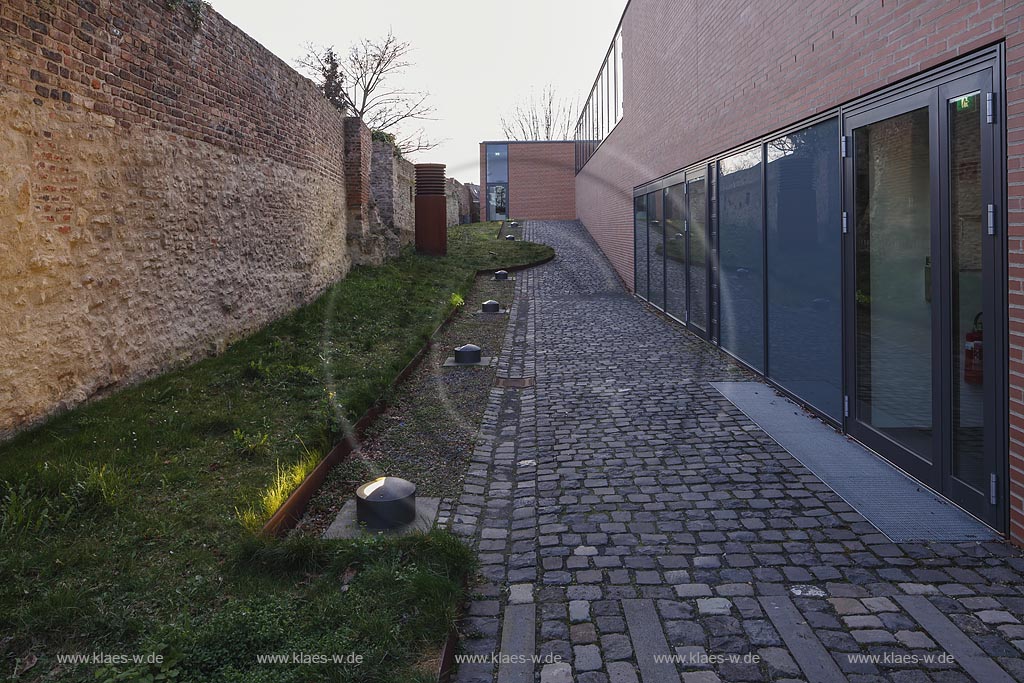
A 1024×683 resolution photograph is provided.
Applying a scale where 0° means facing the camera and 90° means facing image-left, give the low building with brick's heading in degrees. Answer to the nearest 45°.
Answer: approximately 0°

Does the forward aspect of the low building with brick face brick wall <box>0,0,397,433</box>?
yes

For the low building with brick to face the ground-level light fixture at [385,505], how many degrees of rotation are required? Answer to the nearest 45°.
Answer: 0° — it already faces it

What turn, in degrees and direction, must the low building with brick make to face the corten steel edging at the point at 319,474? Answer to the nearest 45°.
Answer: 0° — it already faces it

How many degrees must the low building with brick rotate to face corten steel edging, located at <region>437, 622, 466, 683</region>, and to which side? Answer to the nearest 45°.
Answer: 0° — it already faces it

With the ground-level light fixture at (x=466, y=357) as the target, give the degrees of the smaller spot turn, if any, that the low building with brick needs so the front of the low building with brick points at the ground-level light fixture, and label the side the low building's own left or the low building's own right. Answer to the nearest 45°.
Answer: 0° — it already faces it

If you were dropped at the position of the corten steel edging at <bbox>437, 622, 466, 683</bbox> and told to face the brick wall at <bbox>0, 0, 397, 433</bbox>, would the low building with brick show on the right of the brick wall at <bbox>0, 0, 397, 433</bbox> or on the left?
right
